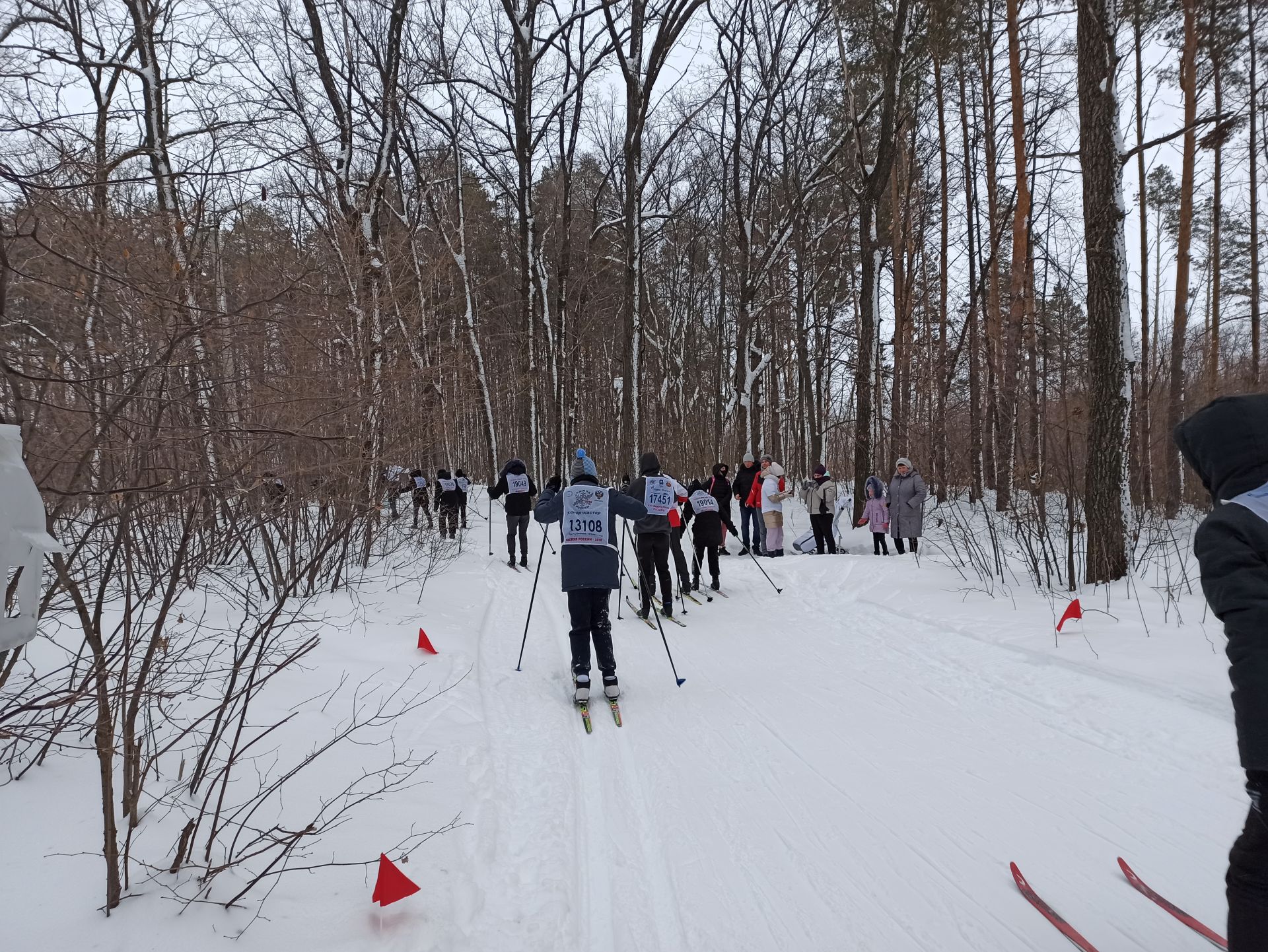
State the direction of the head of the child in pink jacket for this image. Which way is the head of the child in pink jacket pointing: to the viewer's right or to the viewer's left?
to the viewer's left

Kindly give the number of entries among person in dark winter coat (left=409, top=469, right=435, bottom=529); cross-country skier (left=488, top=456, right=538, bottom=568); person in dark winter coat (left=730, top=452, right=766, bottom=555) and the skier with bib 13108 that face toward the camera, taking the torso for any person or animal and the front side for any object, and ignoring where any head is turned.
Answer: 1

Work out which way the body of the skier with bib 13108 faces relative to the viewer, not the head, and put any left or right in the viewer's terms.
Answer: facing away from the viewer

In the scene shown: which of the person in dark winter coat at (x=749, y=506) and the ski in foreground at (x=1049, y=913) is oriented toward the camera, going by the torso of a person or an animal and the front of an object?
the person in dark winter coat

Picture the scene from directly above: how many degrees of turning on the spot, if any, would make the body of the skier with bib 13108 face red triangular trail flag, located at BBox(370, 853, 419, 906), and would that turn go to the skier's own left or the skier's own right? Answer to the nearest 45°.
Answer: approximately 180°

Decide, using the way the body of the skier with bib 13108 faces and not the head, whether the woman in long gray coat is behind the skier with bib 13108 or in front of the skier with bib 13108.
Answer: in front

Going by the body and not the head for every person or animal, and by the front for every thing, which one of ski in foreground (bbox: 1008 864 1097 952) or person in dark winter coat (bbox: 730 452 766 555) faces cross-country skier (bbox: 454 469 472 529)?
the ski in foreground

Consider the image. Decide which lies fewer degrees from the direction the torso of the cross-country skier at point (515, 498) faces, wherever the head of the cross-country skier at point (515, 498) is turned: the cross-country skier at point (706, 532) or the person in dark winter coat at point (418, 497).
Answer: the person in dark winter coat

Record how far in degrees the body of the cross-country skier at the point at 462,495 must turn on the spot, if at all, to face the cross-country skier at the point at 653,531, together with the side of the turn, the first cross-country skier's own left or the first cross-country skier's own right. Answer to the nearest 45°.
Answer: approximately 135° to the first cross-country skier's own left

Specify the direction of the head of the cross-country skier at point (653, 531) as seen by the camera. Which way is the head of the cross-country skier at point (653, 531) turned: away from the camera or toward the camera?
away from the camera

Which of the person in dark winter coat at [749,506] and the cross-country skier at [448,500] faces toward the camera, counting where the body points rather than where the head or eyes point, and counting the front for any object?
the person in dark winter coat

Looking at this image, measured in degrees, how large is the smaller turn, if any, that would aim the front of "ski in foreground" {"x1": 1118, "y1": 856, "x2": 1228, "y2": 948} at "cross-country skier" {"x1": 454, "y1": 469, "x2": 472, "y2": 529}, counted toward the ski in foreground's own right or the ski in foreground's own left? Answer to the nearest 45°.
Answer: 0° — it already faces them

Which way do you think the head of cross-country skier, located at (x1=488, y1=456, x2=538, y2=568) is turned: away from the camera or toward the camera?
away from the camera

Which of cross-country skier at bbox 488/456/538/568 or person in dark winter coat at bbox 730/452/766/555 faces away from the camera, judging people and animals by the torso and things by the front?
the cross-country skier

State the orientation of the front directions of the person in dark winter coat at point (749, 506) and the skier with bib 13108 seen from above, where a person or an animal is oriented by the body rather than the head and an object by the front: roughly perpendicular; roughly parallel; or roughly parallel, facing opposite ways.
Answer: roughly parallel, facing opposite ways

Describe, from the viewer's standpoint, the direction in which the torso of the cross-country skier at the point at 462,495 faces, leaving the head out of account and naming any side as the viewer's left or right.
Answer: facing away from the viewer and to the left of the viewer

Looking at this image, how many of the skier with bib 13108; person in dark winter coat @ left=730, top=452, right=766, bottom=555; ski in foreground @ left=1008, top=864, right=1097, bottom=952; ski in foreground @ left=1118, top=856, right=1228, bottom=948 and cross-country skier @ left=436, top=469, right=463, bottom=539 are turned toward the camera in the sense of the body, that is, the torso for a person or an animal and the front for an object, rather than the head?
1

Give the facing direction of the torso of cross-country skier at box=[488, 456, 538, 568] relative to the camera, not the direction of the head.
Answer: away from the camera

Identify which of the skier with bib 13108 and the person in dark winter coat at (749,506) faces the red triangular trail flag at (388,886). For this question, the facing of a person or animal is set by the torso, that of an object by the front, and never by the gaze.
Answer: the person in dark winter coat

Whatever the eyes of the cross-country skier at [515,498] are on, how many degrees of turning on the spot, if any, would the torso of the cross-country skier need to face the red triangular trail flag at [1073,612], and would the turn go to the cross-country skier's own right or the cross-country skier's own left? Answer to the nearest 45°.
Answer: approximately 135° to the cross-country skier's own right

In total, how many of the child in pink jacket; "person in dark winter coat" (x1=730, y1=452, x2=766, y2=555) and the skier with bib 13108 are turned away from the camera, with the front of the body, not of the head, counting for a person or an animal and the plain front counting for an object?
1
